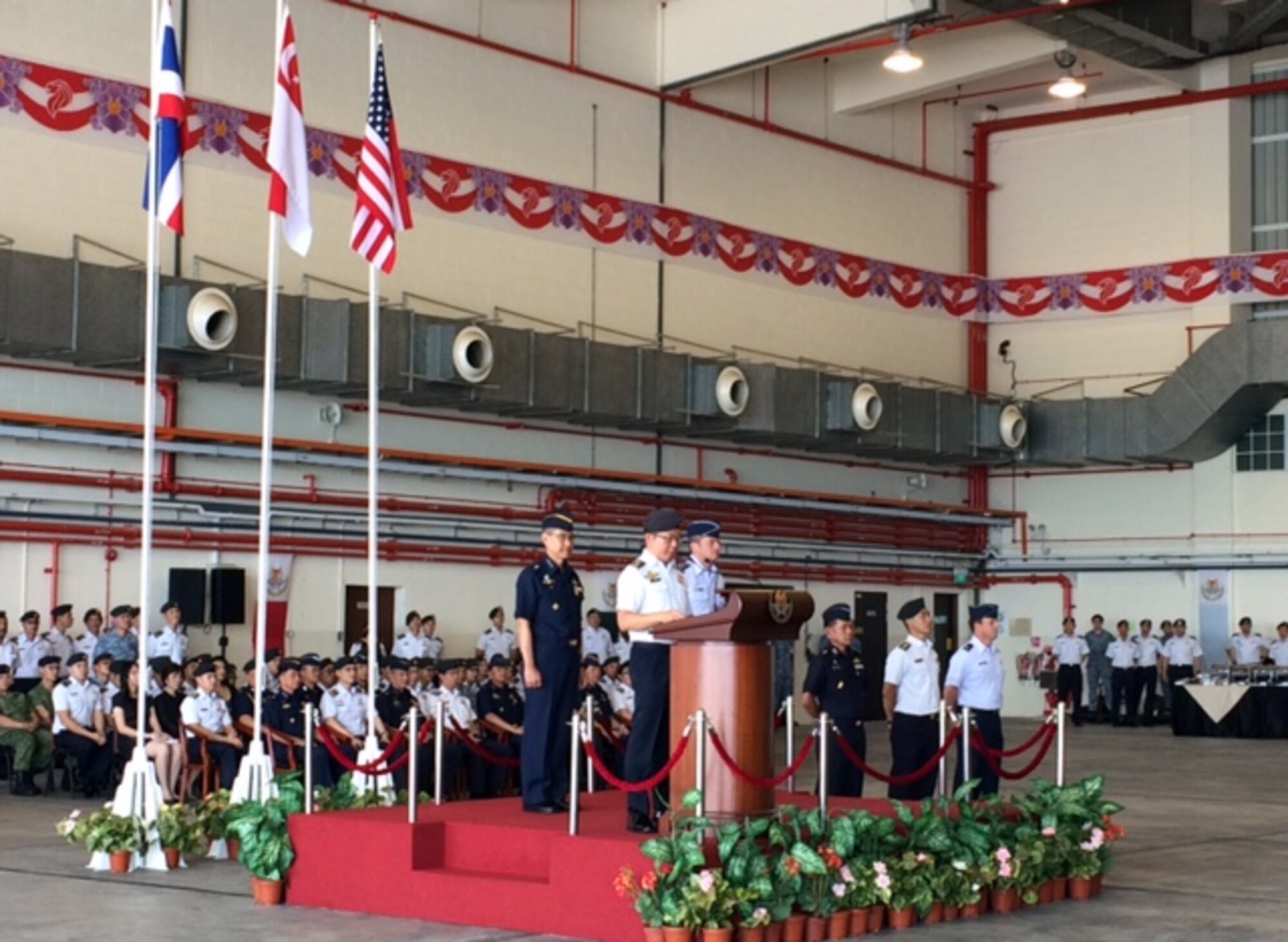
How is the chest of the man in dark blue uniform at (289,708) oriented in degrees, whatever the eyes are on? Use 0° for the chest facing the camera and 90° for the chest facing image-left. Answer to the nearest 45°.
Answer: approximately 315°

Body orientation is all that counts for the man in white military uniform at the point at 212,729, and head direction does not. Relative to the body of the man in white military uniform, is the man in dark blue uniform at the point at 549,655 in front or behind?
in front

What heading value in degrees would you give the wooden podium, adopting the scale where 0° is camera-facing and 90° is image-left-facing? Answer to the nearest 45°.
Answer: approximately 315°

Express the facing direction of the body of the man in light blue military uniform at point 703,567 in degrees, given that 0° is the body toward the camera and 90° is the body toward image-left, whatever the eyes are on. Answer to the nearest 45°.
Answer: approximately 315°

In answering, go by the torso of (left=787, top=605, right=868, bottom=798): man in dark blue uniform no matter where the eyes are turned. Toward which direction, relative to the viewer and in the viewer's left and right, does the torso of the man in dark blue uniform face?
facing the viewer and to the right of the viewer

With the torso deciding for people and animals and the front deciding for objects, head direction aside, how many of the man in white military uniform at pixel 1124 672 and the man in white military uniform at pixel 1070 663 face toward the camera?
2

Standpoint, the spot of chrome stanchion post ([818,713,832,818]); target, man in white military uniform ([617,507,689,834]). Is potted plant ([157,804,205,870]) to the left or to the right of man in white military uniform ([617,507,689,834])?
right
